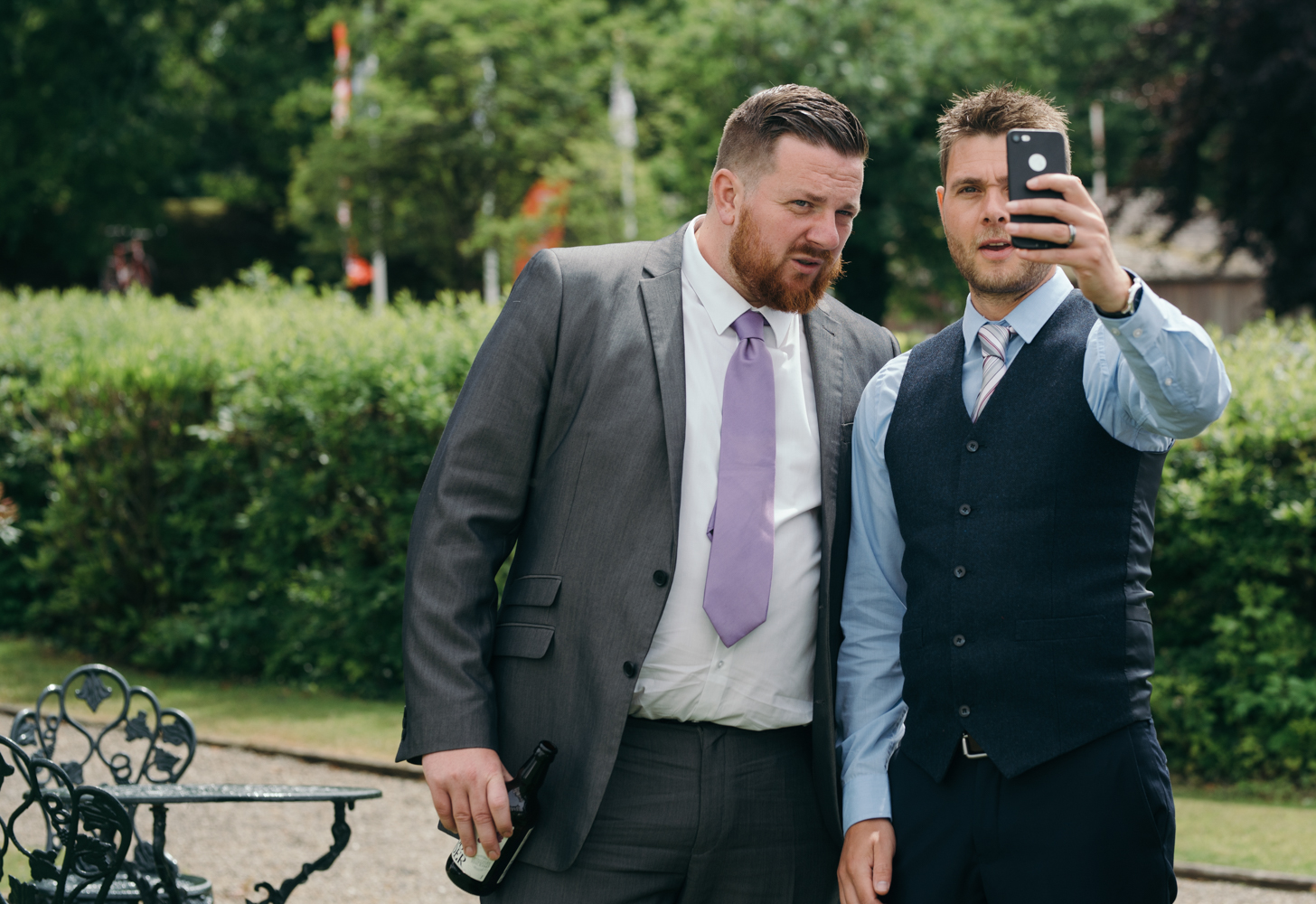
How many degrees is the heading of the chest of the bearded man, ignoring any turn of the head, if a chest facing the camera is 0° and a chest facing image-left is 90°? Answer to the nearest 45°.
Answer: approximately 315°

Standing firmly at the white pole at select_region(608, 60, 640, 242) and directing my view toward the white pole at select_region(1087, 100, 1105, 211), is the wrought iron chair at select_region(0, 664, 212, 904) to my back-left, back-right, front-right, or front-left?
back-right

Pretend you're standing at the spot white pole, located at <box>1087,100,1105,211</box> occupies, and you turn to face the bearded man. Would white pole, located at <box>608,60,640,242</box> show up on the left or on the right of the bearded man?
right

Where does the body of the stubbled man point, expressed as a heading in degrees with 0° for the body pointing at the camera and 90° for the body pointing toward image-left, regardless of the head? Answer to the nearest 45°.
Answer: approximately 45°

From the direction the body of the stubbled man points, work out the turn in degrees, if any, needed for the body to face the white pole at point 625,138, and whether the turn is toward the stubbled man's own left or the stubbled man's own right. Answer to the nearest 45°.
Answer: approximately 135° to the stubbled man's own right

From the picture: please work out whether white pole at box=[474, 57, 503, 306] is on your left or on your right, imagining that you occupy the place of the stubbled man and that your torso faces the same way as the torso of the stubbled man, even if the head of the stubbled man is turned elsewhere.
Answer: on your right

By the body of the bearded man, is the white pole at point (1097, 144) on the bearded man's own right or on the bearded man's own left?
on the bearded man's own left

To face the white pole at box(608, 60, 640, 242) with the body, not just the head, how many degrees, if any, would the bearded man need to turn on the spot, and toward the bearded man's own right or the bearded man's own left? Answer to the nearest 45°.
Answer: approximately 135° to the bearded man's own left
